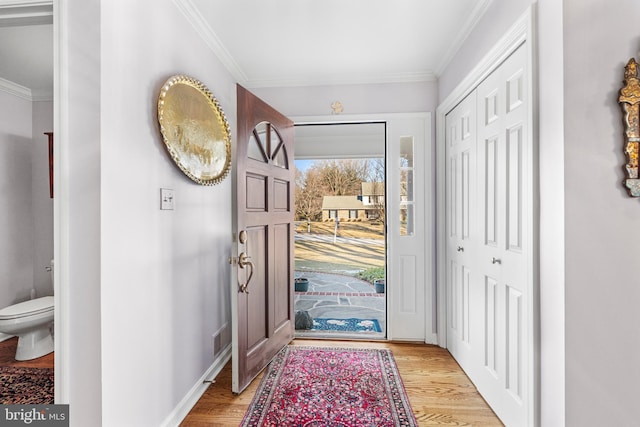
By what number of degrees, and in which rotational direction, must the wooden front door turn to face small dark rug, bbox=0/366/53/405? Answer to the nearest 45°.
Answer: approximately 135° to its right

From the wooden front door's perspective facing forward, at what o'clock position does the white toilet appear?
The white toilet is roughly at 5 o'clock from the wooden front door.

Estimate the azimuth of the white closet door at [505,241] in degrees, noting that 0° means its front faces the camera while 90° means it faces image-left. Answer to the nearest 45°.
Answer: approximately 45°

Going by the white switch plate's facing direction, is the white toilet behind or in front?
behind

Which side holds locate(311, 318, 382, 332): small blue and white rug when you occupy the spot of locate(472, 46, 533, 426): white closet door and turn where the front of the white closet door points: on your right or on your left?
on your right

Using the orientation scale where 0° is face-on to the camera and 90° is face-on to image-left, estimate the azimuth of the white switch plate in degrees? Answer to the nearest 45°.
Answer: approximately 315°

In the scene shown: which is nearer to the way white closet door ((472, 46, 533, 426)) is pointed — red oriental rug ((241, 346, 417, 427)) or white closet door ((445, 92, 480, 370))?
the red oriental rug

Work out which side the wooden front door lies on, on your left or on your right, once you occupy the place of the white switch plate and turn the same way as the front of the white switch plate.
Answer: on your left

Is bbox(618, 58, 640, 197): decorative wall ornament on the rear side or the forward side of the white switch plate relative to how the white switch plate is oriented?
on the forward side

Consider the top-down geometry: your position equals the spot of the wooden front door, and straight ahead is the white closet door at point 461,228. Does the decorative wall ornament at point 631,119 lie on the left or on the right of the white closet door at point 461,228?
right

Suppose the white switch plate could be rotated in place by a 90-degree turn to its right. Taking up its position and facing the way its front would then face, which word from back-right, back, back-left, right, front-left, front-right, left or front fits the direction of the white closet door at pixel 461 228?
back-left

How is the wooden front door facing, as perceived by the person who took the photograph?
facing the viewer and to the right of the viewer
